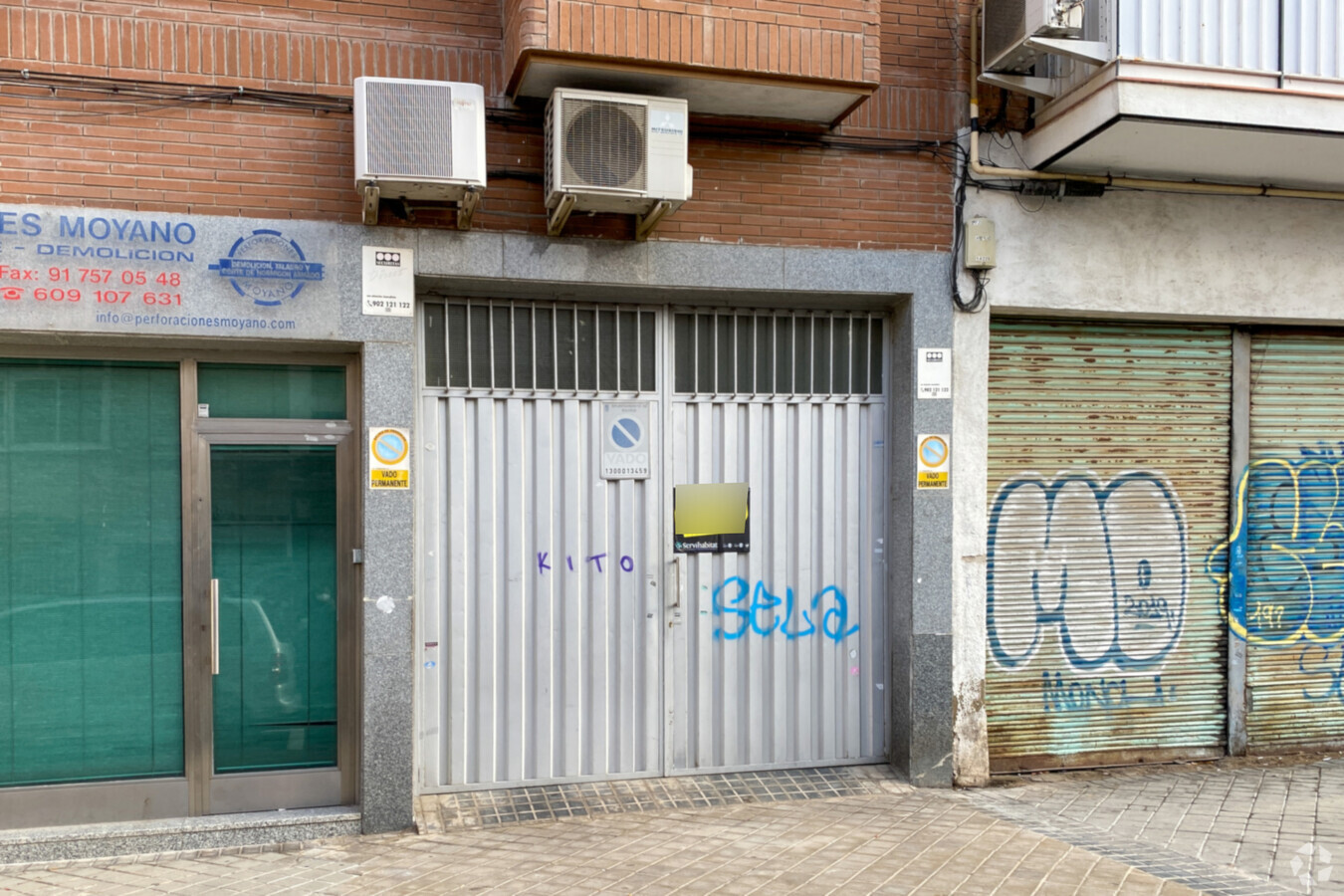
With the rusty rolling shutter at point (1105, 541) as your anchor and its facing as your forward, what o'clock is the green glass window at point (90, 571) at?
The green glass window is roughly at 2 o'clock from the rusty rolling shutter.

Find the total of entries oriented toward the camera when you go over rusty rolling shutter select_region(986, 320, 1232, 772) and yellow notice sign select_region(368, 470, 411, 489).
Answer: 2

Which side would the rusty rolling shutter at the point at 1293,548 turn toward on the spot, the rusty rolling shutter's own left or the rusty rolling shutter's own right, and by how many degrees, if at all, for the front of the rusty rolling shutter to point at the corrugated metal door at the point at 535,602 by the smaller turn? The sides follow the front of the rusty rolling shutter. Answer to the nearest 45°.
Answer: approximately 45° to the rusty rolling shutter's own right
